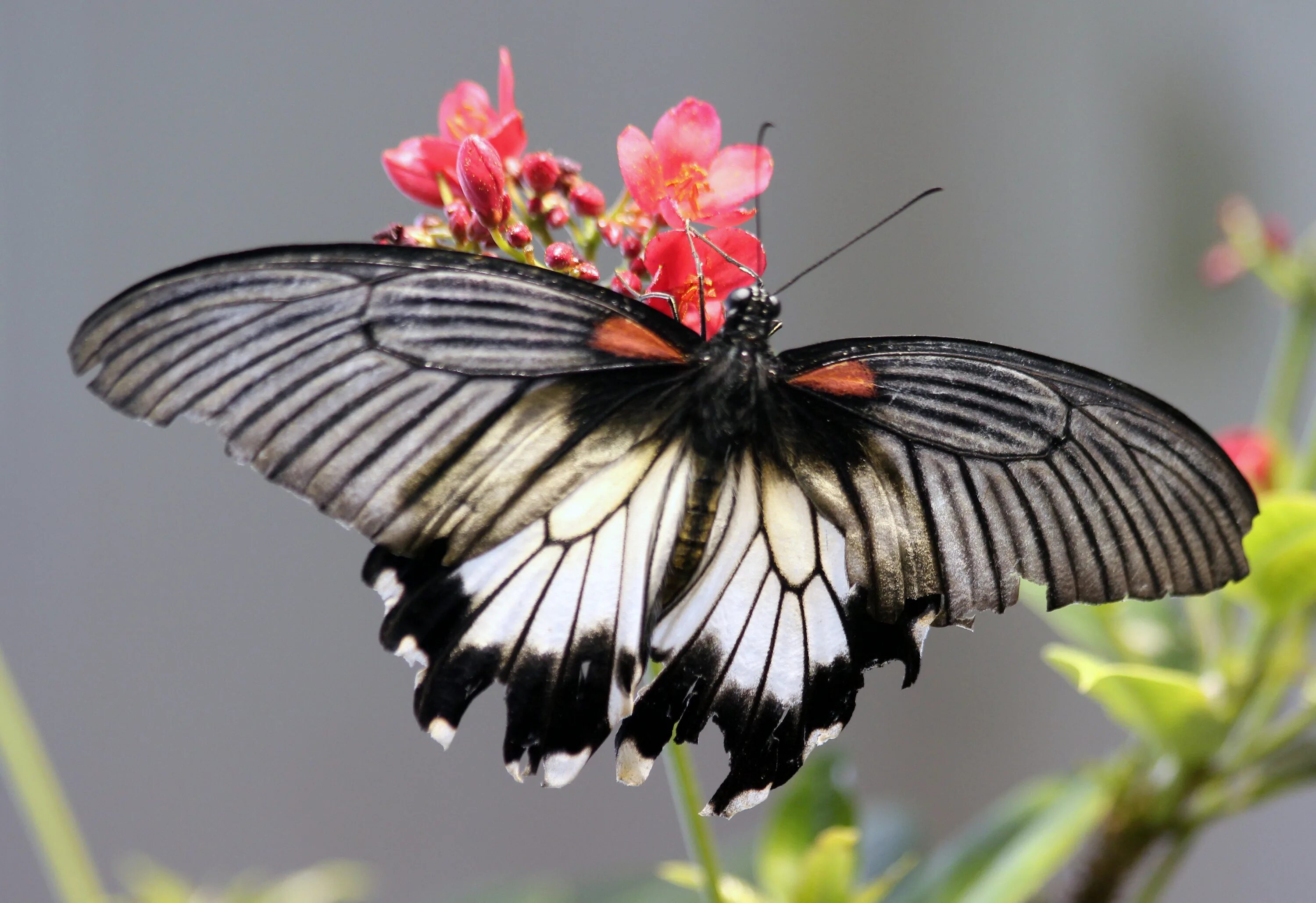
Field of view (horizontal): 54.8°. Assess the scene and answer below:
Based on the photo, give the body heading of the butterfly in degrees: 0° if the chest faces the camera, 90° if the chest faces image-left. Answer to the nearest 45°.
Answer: approximately 180°
